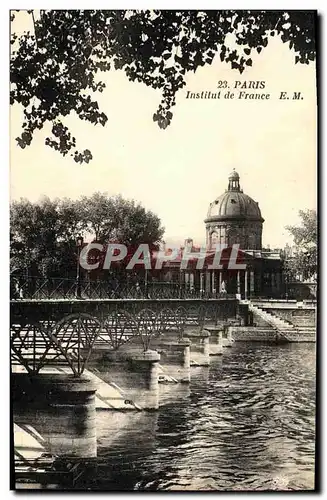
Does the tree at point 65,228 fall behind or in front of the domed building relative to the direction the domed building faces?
in front

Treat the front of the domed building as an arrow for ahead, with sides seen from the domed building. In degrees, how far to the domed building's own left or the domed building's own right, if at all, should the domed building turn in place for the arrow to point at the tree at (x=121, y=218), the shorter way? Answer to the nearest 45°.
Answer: approximately 45° to the domed building's own right
